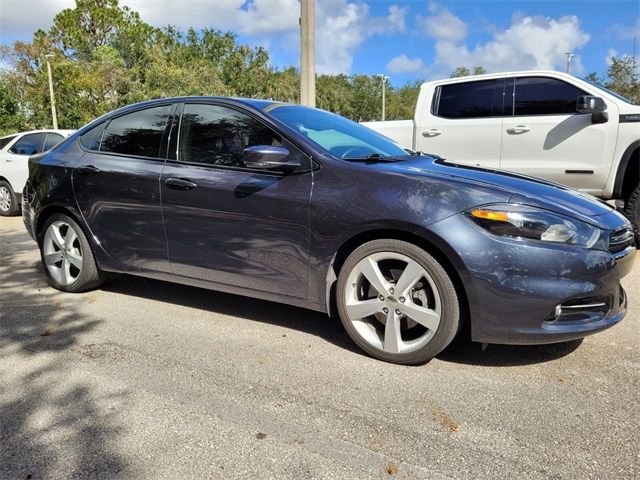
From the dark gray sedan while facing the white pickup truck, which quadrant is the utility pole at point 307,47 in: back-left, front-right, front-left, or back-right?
front-left

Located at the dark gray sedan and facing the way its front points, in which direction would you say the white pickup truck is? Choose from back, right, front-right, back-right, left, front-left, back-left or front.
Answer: left

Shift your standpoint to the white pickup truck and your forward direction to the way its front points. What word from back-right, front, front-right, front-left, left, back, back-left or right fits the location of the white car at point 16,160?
back

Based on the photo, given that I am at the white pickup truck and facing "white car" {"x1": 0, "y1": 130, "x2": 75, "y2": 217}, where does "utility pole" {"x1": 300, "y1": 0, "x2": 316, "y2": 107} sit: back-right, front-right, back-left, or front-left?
front-right

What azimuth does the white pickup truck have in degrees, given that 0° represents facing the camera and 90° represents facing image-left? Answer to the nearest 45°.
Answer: approximately 270°

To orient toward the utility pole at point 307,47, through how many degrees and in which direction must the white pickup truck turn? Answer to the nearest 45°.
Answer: approximately 135° to its left

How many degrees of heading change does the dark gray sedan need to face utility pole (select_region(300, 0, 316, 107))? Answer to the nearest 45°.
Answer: approximately 135° to its left

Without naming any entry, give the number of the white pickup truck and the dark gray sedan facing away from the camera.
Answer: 0

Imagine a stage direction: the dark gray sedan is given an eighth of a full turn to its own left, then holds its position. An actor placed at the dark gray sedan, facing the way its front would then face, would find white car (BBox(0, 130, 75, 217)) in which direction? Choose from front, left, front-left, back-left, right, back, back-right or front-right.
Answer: back-left

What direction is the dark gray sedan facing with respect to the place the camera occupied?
facing the viewer and to the right of the viewer
